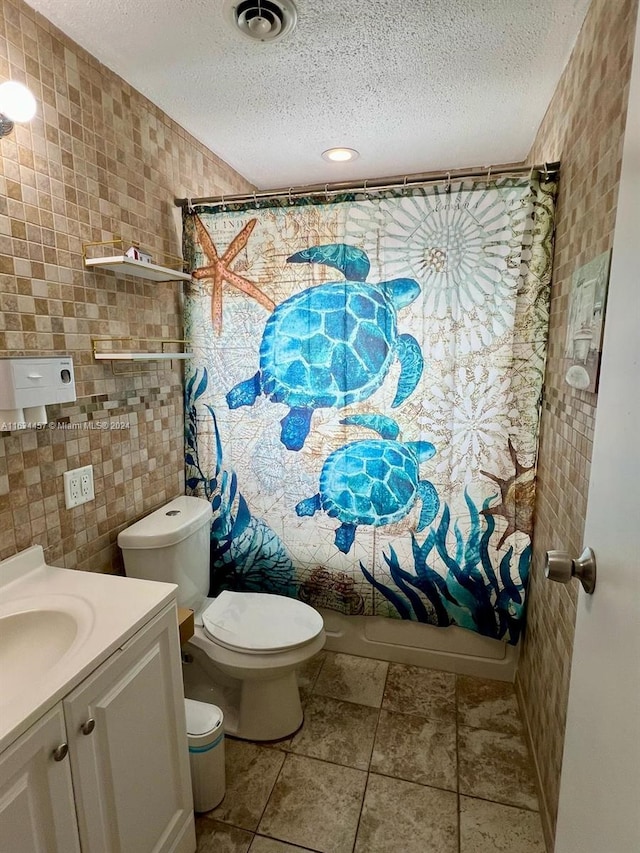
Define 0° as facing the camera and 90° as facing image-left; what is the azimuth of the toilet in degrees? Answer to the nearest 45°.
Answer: approximately 315°

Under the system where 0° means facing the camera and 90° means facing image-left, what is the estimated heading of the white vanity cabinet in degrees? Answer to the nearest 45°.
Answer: approximately 315°

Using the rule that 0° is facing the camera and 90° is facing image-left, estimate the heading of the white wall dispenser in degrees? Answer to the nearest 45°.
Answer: approximately 315°

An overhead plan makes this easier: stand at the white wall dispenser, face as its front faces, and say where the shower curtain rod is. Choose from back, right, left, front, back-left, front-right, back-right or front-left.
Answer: front-left

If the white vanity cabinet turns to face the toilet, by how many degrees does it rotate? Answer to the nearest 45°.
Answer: approximately 90° to its left
